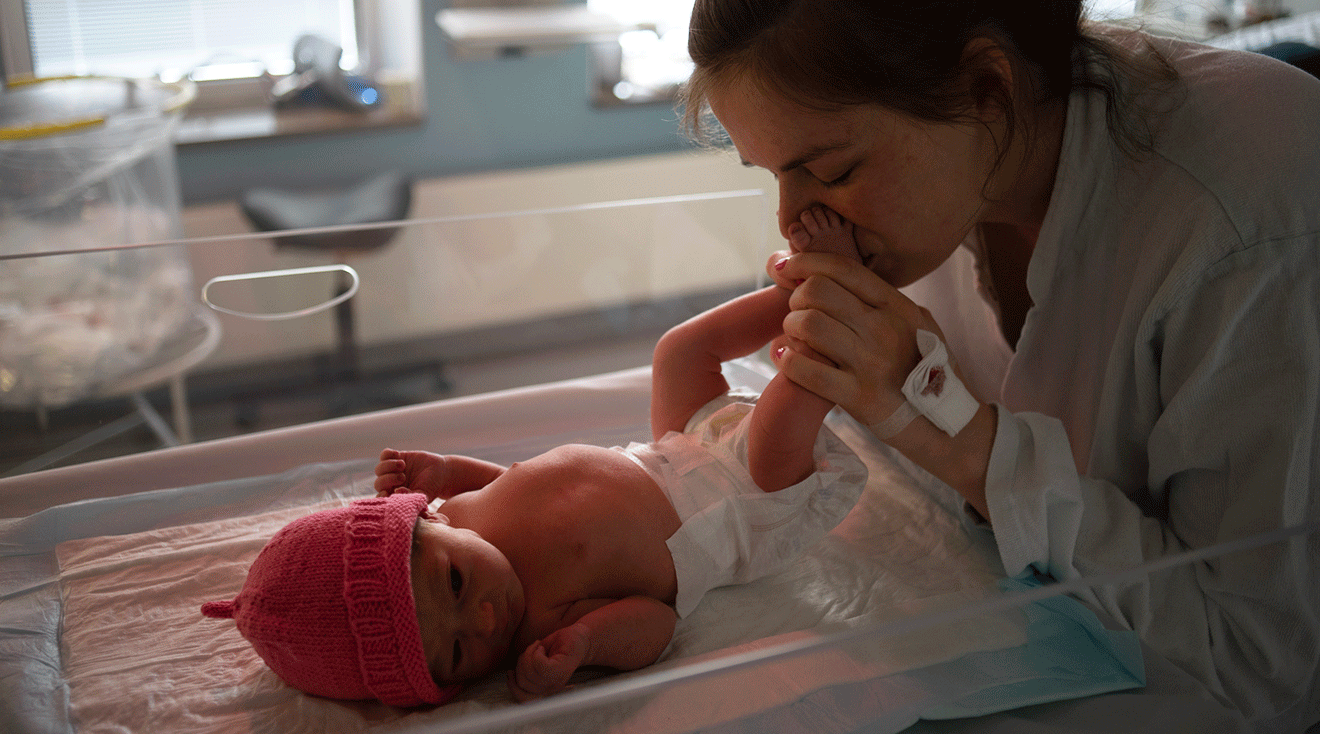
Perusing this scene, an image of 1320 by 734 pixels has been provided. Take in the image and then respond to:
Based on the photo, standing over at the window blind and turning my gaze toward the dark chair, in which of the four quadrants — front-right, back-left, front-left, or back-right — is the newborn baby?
front-right
